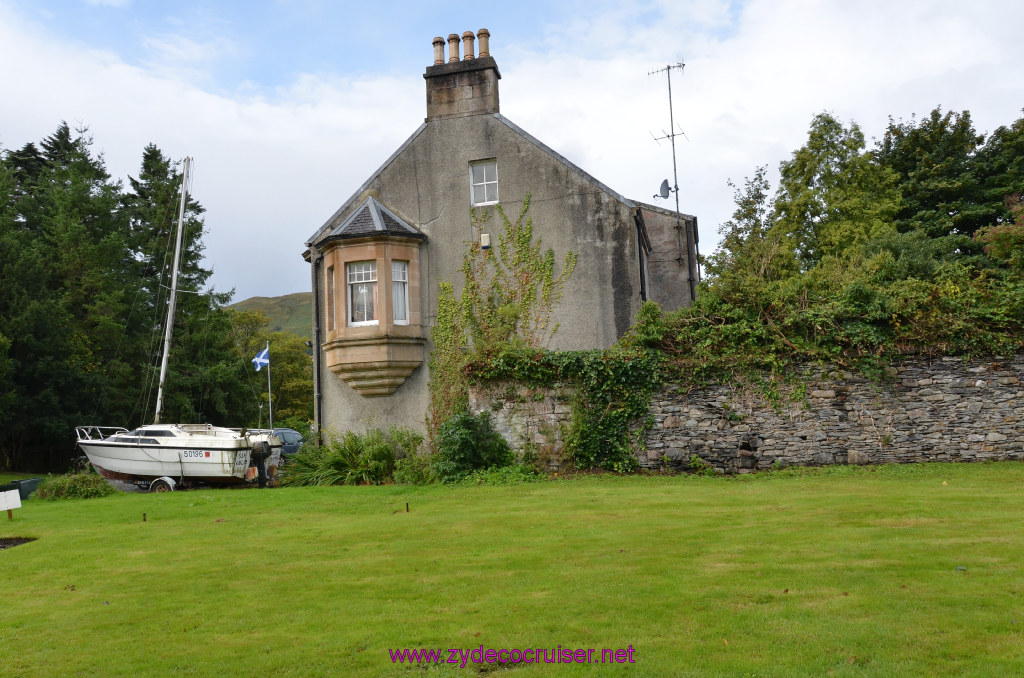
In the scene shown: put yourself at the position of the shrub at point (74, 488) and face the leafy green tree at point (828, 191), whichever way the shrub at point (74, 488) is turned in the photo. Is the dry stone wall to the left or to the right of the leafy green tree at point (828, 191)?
right

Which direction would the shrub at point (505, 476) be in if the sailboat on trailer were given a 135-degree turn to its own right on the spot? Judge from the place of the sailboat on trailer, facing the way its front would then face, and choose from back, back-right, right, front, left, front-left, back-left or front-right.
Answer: front-right

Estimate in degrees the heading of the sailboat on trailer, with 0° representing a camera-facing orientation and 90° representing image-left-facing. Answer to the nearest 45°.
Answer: approximately 135°

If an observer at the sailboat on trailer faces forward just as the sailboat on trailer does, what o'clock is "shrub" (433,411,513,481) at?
The shrub is roughly at 6 o'clock from the sailboat on trailer.

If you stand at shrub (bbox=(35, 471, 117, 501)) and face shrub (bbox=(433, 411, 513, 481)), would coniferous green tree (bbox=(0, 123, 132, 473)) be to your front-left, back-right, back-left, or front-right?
back-left

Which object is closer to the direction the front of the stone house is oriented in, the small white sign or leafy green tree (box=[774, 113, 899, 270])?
the small white sign
